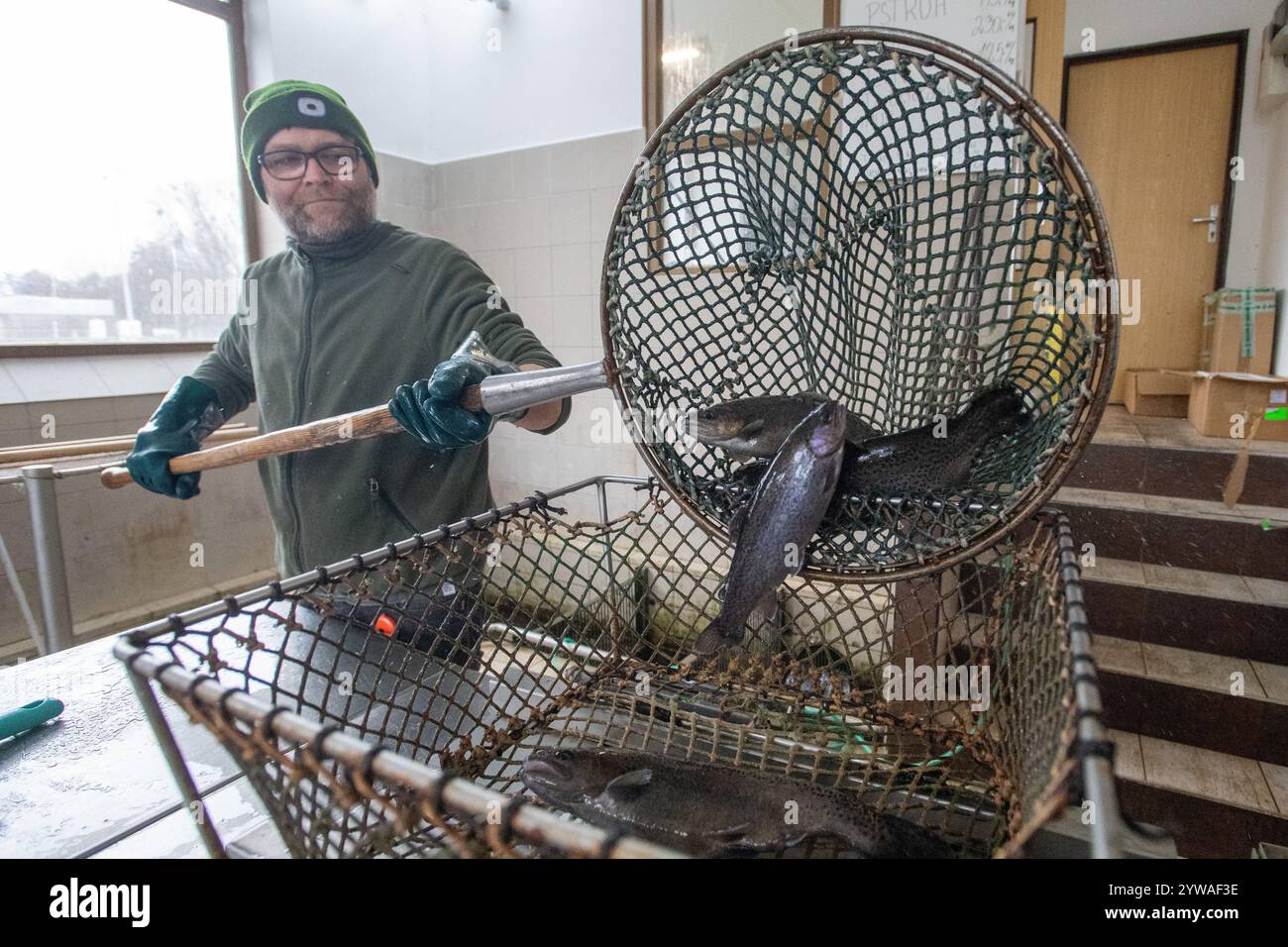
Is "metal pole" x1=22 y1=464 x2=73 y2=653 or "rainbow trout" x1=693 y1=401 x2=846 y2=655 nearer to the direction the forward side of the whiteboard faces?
the rainbow trout

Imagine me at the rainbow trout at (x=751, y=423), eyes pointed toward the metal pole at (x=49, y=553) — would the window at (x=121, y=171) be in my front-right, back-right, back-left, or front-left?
front-right

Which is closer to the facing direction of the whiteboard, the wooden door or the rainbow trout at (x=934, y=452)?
the rainbow trout

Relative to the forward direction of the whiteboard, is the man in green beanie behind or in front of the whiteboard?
in front

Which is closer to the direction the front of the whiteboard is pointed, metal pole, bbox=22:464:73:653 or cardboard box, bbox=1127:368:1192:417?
the metal pole

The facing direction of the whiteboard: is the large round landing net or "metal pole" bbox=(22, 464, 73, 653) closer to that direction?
the large round landing net

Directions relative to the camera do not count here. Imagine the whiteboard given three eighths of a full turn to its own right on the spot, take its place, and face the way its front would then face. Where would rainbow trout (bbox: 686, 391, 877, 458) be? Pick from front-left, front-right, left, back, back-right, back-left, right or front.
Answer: back-left

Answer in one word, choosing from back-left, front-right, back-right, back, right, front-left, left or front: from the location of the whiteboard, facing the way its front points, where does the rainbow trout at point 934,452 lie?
front

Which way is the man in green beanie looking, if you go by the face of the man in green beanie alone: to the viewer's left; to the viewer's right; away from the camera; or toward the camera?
toward the camera

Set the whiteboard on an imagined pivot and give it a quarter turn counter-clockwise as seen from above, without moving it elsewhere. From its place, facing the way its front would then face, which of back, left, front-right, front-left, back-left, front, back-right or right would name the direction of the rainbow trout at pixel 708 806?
right

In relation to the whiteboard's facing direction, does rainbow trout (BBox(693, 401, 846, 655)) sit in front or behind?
in front

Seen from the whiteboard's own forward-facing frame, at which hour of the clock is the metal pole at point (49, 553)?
The metal pole is roughly at 2 o'clock from the whiteboard.

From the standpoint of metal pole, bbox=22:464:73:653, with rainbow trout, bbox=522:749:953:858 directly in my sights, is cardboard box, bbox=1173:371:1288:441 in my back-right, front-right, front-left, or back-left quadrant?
front-left

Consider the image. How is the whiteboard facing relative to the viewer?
toward the camera
